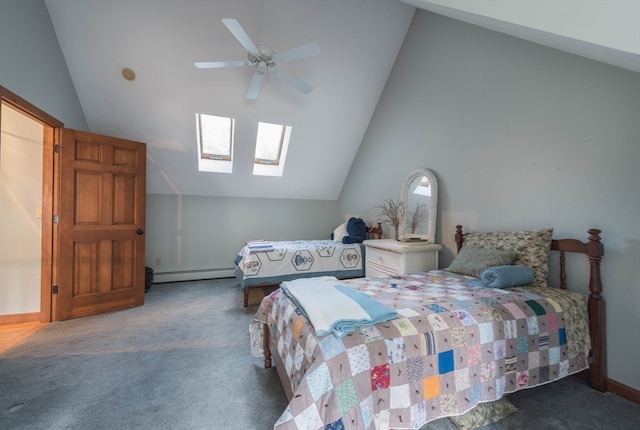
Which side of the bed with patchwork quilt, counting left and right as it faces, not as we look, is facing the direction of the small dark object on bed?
right

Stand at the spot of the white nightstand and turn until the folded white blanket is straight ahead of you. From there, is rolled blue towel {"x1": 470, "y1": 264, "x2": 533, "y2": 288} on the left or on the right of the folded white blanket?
left

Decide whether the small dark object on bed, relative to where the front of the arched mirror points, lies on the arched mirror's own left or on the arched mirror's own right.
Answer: on the arched mirror's own right

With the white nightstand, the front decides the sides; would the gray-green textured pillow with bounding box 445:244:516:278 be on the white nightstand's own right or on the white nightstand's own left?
on the white nightstand's own left

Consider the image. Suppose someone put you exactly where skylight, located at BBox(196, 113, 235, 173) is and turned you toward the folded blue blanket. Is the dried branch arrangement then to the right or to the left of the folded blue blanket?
left

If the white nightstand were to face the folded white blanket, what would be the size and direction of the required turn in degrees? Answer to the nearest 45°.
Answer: approximately 45° to its left

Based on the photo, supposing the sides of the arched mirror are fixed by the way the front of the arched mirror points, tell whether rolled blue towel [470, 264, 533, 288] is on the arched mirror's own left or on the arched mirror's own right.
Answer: on the arched mirror's own left

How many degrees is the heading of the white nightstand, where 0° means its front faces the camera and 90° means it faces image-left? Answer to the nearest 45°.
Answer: approximately 45°

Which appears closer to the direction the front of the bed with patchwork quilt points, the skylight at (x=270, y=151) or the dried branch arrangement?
the skylight
